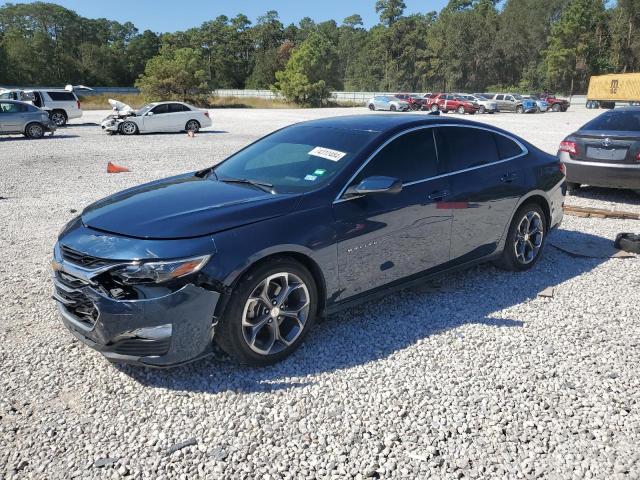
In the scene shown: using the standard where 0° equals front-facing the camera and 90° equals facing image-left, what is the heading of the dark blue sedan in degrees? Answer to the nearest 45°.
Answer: approximately 45°

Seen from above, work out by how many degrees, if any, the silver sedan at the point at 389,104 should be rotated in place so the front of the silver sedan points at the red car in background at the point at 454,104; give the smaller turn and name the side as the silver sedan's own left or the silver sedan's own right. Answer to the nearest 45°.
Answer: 0° — it already faces it

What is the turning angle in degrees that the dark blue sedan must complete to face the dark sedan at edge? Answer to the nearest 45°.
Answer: approximately 180°

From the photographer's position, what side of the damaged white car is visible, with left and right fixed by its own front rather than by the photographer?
left

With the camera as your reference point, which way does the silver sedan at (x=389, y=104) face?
facing the viewer and to the right of the viewer

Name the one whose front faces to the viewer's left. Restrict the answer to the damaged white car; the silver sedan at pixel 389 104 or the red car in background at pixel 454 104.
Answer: the damaged white car

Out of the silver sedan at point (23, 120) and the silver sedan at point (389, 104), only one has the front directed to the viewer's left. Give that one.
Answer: the silver sedan at point (23, 120)

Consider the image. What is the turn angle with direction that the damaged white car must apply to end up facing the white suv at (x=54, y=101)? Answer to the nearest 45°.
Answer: approximately 45° to its right

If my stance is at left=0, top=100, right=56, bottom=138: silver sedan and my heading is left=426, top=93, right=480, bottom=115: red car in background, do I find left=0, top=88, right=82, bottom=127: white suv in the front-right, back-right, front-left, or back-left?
front-left

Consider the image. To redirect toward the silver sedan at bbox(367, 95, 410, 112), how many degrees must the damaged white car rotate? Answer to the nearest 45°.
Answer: approximately 135° to its right

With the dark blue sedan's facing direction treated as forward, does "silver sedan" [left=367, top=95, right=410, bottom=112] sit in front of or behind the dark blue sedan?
behind

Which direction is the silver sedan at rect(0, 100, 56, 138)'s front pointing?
to the viewer's left
